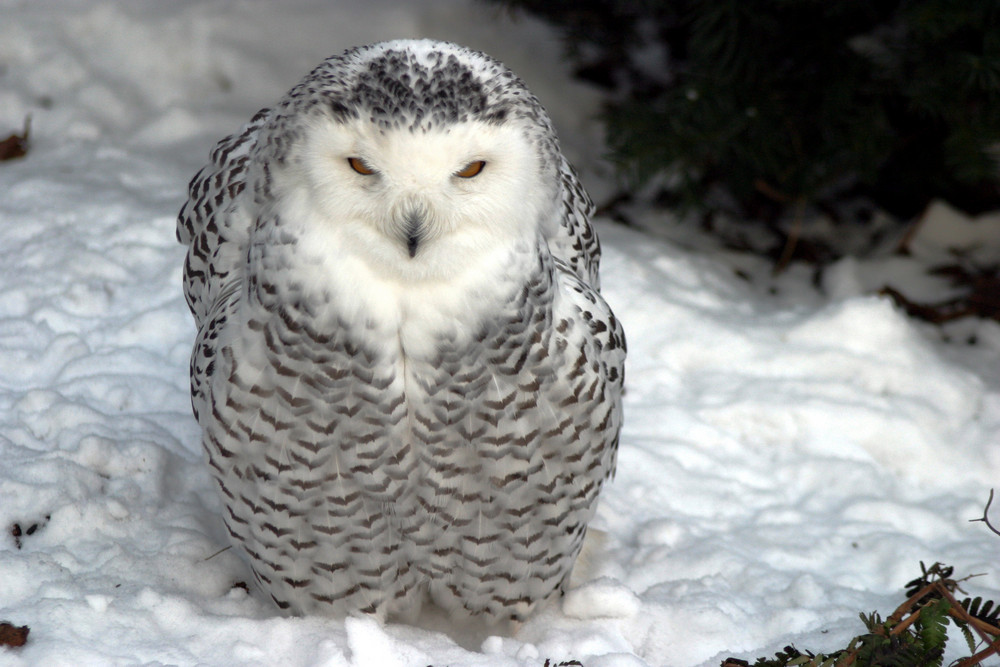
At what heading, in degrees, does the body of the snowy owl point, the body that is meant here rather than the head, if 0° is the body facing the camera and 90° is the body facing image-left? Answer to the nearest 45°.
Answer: approximately 0°
